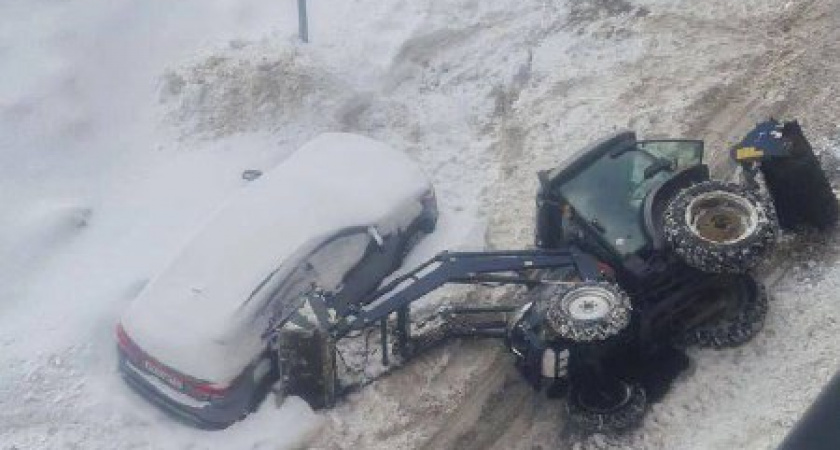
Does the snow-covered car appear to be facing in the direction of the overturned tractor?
no

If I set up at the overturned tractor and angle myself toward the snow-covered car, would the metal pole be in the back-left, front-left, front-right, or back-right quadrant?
front-right

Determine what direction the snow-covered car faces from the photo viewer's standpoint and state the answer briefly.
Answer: facing away from the viewer and to the right of the viewer

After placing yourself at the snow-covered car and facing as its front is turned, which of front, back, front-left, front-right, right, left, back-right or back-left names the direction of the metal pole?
front-left

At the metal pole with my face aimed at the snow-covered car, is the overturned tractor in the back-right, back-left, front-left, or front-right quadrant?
front-left
